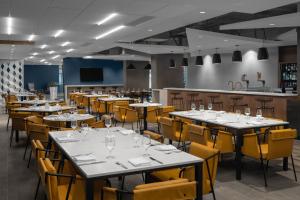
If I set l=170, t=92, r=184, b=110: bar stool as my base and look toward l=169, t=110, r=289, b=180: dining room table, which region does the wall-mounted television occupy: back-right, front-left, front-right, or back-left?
back-right

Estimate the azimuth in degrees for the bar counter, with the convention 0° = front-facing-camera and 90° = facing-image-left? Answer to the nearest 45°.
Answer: approximately 45°

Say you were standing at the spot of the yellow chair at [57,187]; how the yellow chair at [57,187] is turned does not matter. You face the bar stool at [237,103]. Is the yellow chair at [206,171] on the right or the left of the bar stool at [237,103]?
right

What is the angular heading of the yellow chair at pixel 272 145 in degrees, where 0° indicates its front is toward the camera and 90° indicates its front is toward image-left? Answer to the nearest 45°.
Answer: approximately 135°

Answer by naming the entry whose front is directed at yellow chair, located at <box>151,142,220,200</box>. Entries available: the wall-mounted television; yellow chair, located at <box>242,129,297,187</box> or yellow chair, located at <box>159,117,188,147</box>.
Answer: the wall-mounted television

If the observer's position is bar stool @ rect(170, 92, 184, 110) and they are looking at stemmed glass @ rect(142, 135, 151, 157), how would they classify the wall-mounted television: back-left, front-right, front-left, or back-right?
back-right

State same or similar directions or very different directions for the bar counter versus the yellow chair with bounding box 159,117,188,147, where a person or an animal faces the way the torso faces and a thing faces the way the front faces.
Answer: very different directions

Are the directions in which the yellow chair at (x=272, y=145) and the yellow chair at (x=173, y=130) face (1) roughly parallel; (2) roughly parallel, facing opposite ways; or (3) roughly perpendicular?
roughly perpendicular
